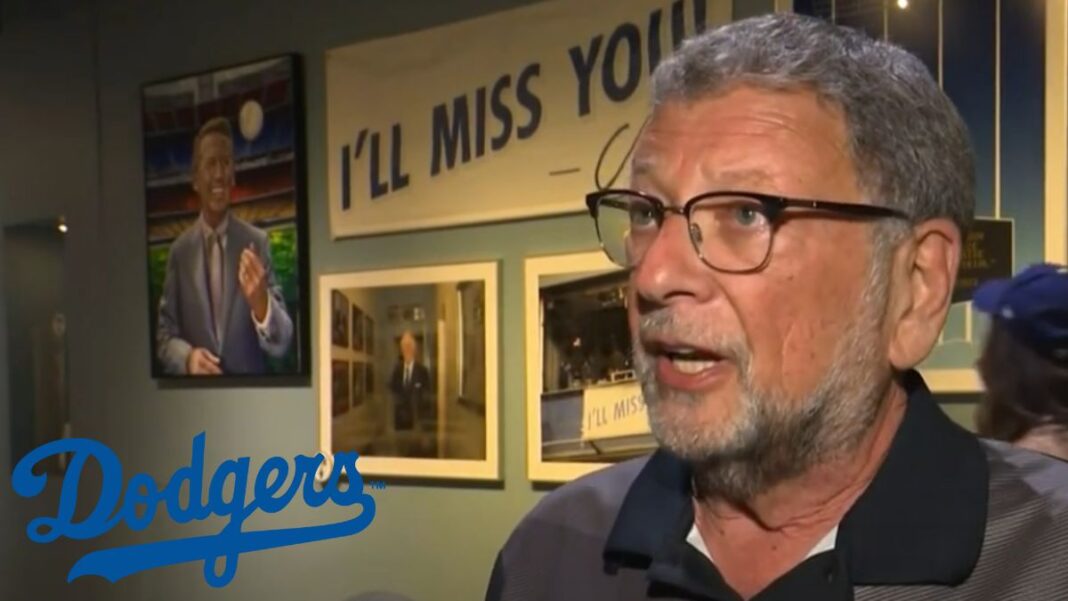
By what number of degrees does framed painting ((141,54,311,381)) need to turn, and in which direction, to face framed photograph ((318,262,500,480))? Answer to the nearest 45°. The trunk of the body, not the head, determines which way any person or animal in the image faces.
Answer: approximately 90° to its left

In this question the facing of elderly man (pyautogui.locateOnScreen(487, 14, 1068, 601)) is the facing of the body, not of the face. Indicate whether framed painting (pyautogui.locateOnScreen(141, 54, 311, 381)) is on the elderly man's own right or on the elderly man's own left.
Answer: on the elderly man's own right

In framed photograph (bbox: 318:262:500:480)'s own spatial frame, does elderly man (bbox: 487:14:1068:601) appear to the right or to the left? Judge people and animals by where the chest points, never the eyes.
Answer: on its left

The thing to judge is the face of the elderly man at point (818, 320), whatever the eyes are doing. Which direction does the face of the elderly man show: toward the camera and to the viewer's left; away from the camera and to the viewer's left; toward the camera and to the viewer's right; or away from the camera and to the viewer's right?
toward the camera and to the viewer's left

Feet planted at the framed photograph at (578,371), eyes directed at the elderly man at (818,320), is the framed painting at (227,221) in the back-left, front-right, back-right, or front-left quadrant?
back-right

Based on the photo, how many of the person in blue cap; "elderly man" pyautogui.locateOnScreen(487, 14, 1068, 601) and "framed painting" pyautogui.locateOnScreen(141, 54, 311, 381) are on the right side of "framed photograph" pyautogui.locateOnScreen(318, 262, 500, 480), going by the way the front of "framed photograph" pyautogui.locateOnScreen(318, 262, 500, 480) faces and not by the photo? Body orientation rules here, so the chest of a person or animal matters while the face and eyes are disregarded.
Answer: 1
